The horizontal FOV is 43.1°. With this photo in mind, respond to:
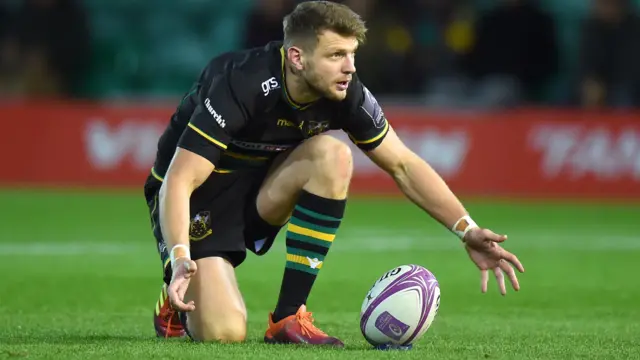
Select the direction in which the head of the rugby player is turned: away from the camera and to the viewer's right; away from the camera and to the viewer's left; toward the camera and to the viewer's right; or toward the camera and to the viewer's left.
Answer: toward the camera and to the viewer's right
